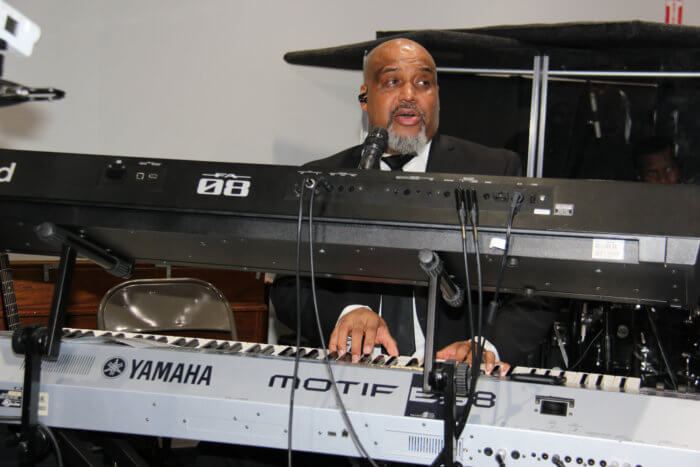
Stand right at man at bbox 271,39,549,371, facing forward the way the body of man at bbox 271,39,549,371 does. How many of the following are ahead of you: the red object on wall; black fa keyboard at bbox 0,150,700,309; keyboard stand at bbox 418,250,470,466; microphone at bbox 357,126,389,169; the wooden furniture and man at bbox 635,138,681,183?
3

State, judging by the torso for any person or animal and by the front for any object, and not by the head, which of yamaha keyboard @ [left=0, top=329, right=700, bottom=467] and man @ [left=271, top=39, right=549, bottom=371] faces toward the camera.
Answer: the man

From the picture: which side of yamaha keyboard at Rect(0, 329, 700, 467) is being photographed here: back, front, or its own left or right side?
back

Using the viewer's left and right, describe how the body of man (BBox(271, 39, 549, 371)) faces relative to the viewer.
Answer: facing the viewer

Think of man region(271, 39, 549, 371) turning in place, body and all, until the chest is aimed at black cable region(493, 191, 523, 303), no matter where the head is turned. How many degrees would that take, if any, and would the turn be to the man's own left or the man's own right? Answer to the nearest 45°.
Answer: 0° — they already face it

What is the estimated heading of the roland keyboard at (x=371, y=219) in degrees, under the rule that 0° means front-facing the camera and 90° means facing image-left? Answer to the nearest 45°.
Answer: approximately 180°

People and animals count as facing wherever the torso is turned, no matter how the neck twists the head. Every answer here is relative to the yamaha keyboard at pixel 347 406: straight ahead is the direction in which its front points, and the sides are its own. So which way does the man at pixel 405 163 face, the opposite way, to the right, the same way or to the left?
the opposite way

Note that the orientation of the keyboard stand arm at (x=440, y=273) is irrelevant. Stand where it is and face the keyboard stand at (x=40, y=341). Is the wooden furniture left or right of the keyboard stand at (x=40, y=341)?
right

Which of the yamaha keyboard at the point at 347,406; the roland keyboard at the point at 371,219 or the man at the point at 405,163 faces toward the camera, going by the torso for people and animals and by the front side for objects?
the man

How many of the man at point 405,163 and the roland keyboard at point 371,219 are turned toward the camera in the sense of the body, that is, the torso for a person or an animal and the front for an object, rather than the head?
1

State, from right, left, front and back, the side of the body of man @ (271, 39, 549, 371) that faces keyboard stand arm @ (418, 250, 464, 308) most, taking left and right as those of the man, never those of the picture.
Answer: front

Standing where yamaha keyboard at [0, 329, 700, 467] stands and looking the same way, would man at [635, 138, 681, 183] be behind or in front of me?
in front

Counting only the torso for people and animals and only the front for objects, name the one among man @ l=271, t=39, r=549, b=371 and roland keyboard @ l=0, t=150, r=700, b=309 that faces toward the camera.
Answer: the man
